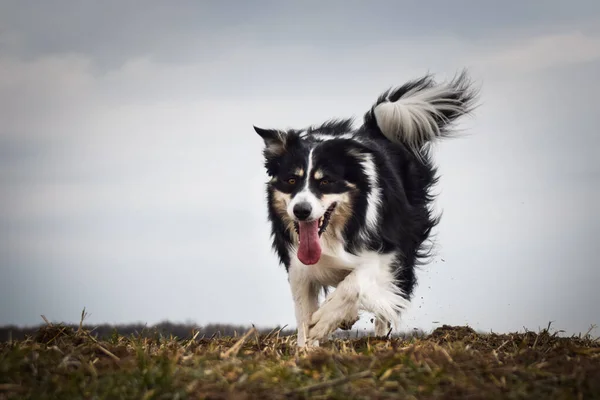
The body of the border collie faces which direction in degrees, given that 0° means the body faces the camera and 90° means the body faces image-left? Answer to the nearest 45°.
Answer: approximately 45°
